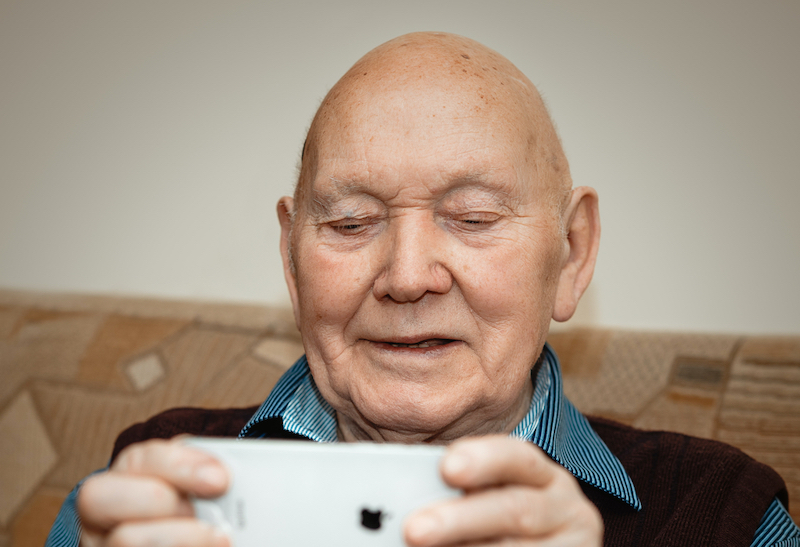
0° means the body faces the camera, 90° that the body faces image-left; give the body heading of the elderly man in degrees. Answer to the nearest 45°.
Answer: approximately 0°
